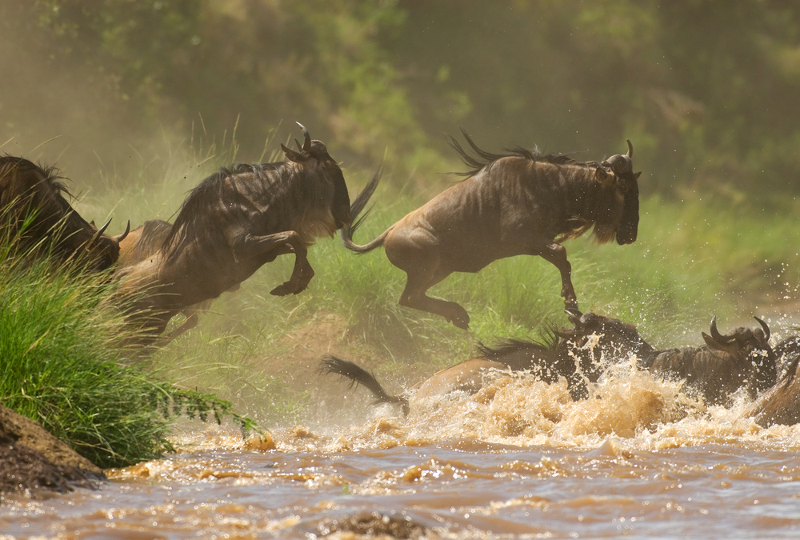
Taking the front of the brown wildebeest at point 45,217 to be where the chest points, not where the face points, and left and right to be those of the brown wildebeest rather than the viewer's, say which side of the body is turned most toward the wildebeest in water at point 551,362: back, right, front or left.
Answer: front

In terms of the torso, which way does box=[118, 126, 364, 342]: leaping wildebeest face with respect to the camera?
to the viewer's right

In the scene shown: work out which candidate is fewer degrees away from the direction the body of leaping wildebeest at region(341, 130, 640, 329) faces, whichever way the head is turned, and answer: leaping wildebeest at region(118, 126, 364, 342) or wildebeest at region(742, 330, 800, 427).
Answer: the wildebeest

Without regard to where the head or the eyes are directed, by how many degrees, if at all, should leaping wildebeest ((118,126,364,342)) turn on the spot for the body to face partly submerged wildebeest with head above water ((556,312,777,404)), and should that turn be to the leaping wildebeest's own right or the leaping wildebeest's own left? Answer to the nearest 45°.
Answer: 0° — it already faces it

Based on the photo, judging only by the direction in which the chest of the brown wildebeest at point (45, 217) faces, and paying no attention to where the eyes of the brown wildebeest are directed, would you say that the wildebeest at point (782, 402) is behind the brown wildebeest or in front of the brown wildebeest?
in front

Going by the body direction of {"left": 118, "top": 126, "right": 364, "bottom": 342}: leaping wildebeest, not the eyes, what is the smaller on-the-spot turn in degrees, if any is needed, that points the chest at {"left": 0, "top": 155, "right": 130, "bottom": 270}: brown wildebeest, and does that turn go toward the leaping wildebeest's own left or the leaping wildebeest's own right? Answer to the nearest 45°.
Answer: approximately 135° to the leaping wildebeest's own right

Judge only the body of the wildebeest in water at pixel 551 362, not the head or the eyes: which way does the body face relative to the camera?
to the viewer's right

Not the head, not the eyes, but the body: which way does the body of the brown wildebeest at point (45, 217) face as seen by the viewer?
to the viewer's right

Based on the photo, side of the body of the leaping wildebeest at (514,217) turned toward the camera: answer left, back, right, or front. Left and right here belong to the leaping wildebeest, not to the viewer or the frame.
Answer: right
